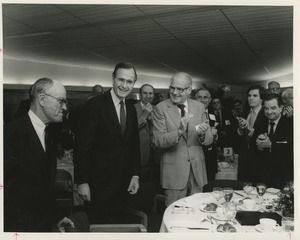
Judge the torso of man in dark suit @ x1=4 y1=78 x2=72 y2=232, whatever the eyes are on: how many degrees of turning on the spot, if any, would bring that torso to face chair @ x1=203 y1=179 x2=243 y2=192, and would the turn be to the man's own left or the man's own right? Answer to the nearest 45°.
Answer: approximately 45° to the man's own left

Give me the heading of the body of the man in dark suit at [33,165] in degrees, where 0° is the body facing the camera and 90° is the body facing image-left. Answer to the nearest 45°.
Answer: approximately 315°

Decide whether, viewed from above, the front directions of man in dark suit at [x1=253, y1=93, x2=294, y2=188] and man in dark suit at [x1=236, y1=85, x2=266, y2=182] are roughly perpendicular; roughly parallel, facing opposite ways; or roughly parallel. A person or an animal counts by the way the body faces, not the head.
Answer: roughly parallel

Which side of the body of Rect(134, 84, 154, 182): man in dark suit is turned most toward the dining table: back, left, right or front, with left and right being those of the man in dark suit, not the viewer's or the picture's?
front

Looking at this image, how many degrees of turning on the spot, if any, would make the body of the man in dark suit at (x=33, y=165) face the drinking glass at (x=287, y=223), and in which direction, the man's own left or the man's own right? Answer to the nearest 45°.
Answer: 0° — they already face it

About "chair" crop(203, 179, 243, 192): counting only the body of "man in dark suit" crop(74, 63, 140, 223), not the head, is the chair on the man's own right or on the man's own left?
on the man's own left

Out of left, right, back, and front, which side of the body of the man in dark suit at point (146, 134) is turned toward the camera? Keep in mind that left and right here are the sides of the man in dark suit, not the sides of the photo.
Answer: front

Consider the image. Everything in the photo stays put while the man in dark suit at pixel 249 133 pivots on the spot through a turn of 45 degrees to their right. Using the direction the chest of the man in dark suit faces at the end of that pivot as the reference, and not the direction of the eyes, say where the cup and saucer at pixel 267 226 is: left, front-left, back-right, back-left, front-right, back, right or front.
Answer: left

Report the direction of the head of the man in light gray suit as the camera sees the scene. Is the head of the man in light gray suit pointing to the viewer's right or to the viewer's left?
to the viewer's left

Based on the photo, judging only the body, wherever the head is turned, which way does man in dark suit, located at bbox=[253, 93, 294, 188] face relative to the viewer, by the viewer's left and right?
facing the viewer and to the left of the viewer

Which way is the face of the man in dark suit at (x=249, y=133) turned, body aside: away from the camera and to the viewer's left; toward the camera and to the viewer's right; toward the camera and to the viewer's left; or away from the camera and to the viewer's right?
toward the camera and to the viewer's left

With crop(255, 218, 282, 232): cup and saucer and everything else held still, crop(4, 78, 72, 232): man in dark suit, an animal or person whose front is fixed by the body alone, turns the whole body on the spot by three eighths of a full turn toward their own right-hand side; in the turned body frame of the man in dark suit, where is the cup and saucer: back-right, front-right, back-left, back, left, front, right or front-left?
back-left
